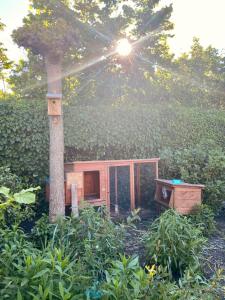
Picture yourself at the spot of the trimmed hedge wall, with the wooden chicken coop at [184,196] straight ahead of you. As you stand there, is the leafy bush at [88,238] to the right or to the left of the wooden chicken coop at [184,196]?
right

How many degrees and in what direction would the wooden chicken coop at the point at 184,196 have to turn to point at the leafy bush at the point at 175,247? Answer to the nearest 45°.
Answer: approximately 45° to its left

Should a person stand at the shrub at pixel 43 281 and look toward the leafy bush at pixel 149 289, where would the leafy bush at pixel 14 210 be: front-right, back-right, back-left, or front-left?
back-left

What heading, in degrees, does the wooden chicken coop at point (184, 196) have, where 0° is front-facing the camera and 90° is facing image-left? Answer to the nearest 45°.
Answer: approximately 45°
